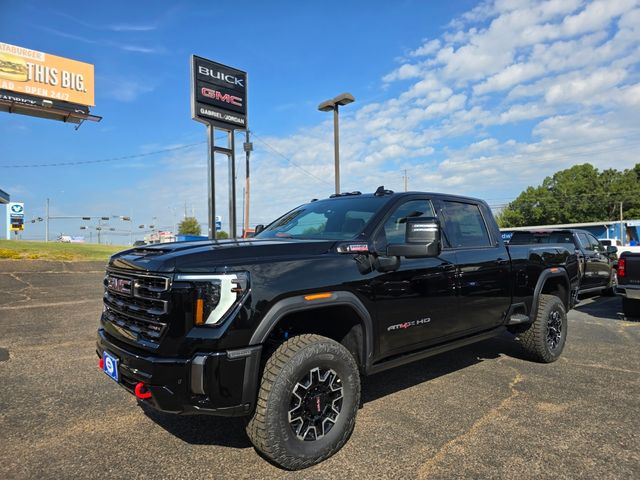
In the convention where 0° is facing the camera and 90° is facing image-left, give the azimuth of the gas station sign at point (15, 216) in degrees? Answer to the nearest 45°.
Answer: approximately 0°

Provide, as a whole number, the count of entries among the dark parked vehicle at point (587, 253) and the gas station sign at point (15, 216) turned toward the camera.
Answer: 1

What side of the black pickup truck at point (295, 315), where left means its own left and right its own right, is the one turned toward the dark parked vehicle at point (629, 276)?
back

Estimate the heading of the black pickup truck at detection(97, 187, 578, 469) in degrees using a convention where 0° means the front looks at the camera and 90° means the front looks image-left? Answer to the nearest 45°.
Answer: approximately 45°
